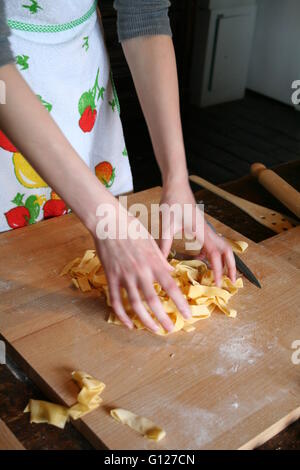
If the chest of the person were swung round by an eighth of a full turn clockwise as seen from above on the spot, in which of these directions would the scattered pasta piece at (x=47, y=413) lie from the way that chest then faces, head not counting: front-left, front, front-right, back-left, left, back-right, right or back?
front

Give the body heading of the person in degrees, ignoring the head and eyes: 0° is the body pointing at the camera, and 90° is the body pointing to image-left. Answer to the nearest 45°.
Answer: approximately 315°

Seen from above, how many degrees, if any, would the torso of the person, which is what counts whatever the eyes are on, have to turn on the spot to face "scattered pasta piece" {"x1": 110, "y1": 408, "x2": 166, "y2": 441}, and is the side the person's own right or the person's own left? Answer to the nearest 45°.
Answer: approximately 45° to the person's own right
